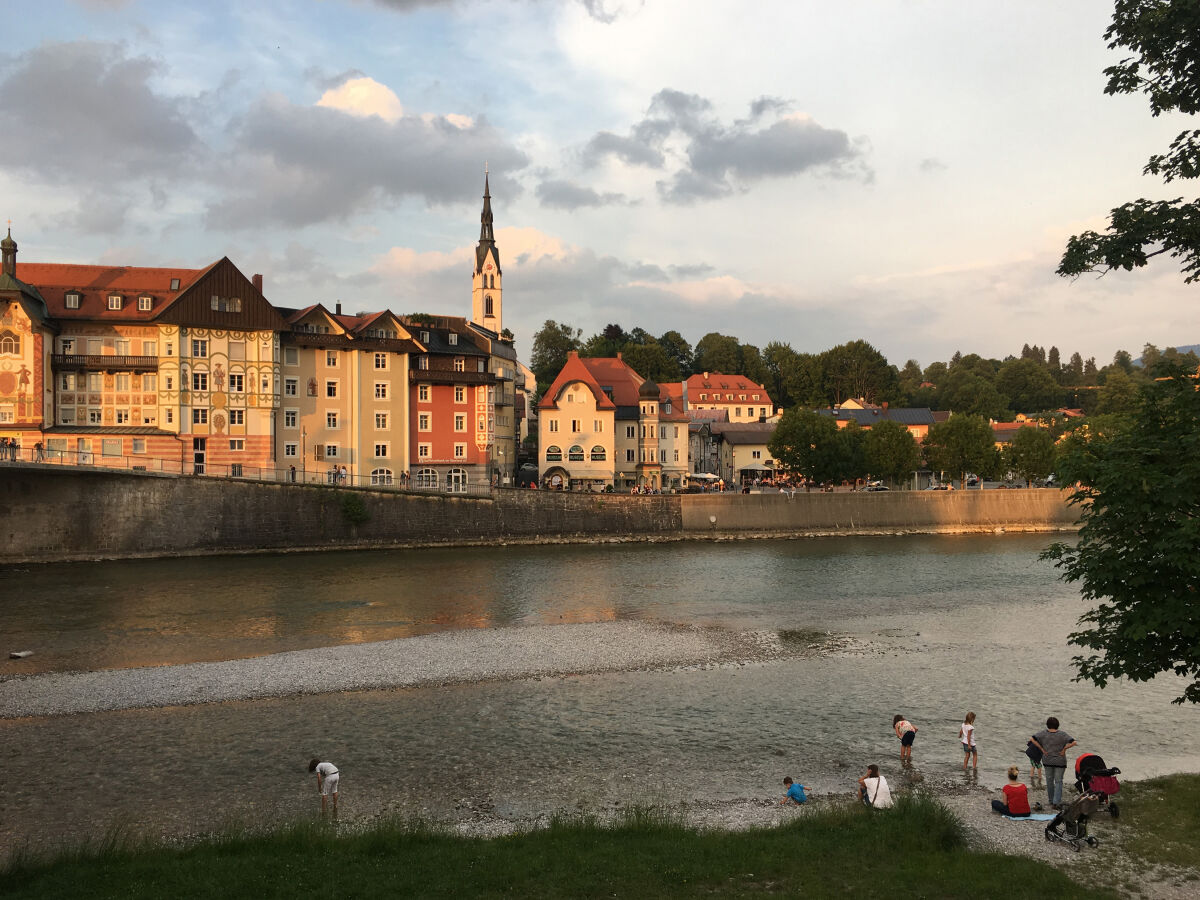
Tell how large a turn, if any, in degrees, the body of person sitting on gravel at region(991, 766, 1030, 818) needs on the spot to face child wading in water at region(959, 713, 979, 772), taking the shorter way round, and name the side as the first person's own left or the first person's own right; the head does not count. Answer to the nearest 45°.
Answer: approximately 45° to the first person's own right
